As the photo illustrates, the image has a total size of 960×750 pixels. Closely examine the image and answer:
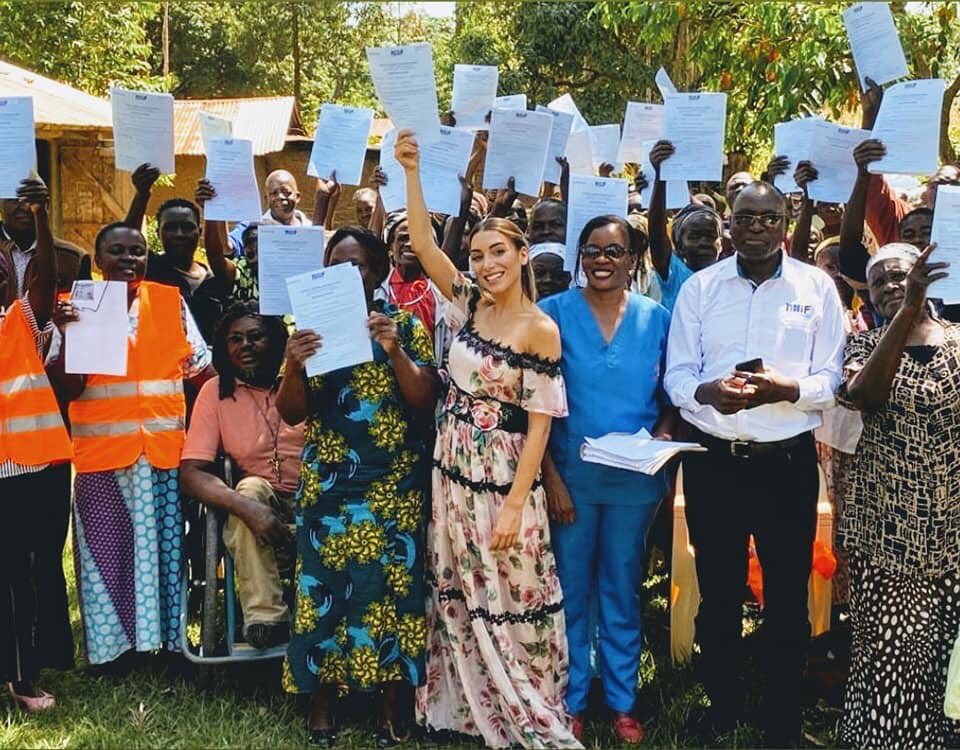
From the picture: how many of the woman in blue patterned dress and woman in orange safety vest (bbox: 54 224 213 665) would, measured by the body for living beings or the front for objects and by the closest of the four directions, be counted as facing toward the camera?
2

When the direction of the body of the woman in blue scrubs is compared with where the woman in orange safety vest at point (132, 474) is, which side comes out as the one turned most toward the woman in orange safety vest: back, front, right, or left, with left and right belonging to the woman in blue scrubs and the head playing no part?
right

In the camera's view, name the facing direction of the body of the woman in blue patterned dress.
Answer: toward the camera

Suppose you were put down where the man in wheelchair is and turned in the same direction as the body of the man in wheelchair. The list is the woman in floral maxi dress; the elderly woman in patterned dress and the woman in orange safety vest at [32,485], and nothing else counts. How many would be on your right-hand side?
1

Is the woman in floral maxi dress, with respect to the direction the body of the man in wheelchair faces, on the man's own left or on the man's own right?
on the man's own left

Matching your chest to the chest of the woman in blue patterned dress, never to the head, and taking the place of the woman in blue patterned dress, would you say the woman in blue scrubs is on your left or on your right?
on your left

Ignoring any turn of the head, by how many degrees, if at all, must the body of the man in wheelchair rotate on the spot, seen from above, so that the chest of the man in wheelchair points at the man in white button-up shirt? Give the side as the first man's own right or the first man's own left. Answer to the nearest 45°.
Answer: approximately 45° to the first man's own left

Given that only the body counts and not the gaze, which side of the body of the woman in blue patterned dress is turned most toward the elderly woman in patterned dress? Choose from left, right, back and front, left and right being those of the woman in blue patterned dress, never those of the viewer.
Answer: left

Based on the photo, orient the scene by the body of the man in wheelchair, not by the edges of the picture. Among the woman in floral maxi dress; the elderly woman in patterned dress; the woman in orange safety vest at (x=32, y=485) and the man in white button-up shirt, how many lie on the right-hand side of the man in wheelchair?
1

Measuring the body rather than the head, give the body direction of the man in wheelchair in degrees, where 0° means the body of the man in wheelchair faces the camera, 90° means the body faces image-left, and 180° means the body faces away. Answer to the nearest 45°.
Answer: approximately 0°

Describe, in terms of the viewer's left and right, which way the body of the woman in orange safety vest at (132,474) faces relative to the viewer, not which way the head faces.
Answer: facing the viewer
